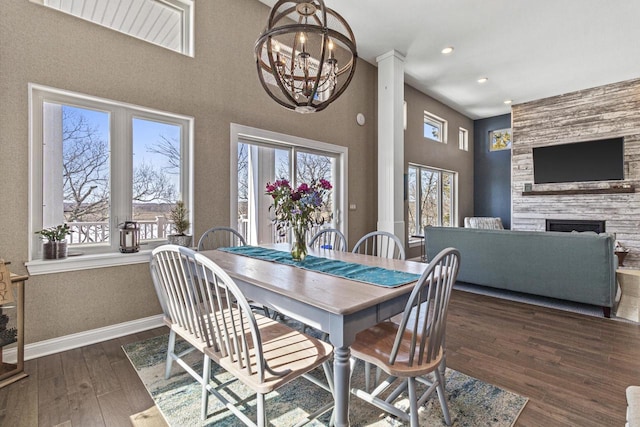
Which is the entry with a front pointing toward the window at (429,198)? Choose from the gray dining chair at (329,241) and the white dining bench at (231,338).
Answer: the white dining bench at (231,338)

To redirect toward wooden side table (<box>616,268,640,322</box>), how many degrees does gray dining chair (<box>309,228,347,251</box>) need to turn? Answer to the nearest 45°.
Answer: approximately 135° to its left

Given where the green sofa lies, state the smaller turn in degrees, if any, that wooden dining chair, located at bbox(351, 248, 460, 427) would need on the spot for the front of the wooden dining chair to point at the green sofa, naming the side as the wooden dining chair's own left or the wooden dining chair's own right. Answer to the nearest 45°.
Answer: approximately 90° to the wooden dining chair's own right

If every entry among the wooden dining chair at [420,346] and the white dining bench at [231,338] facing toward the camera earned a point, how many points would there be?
0

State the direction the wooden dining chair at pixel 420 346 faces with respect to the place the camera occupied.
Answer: facing away from the viewer and to the left of the viewer

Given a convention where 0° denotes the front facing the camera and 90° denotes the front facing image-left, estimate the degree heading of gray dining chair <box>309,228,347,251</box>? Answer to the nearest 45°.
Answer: approximately 45°

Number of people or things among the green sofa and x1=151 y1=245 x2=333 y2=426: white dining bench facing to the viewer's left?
0

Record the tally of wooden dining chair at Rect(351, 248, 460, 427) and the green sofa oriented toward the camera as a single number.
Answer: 0

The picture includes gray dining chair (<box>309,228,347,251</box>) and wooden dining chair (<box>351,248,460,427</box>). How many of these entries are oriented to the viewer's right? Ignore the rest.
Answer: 0

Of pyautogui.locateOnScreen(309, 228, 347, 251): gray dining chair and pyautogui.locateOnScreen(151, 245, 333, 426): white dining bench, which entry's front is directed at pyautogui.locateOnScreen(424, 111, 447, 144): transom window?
pyautogui.locateOnScreen(151, 245, 333, 426): white dining bench

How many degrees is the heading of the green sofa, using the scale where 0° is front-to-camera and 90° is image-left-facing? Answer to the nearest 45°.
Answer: approximately 225°

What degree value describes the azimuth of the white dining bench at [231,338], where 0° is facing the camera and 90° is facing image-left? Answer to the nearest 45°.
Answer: approximately 225°

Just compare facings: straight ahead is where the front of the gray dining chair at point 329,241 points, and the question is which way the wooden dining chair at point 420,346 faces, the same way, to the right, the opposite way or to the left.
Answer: to the right

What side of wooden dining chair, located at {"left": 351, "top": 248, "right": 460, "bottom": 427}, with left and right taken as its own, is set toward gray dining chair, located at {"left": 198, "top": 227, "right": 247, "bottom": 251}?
front

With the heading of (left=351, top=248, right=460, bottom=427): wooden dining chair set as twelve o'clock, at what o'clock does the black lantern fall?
The black lantern is roughly at 11 o'clock from the wooden dining chair.
